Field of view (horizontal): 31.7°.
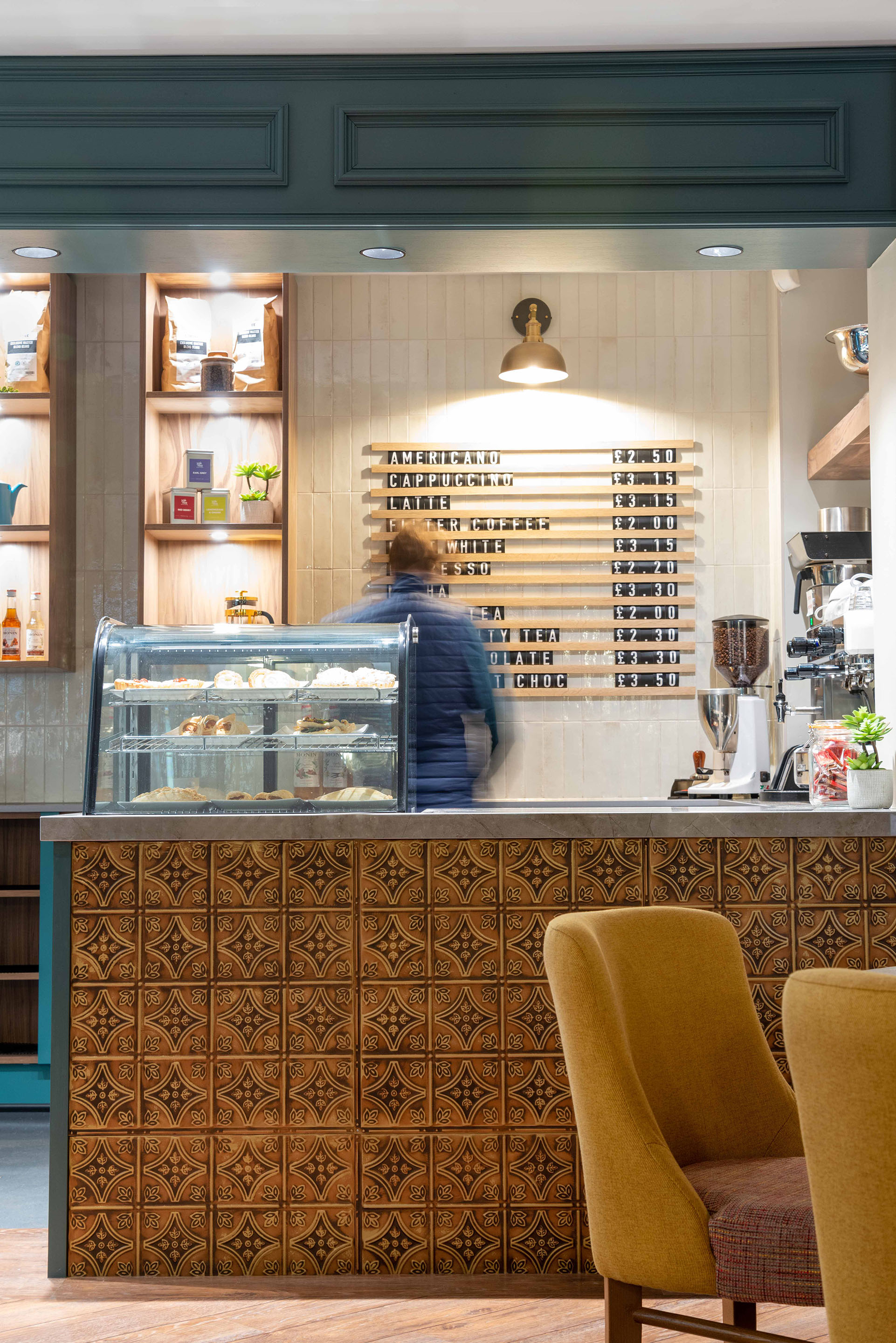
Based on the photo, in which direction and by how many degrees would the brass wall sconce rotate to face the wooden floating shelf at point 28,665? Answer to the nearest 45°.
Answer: approximately 90° to its right

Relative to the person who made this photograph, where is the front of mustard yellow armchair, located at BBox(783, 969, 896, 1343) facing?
facing away from the viewer and to the right of the viewer

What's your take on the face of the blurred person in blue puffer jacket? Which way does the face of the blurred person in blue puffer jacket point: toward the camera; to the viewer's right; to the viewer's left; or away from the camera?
away from the camera

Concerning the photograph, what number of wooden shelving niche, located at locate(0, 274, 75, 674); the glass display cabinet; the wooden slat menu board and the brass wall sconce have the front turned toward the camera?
4

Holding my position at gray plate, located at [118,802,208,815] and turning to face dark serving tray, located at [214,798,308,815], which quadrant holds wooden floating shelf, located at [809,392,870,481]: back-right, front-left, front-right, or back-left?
front-left

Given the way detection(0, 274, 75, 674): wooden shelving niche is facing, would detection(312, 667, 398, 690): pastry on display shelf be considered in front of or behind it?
in front

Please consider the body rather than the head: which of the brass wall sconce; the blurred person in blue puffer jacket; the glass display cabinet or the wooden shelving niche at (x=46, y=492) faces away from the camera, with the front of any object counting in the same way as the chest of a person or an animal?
the blurred person in blue puffer jacket

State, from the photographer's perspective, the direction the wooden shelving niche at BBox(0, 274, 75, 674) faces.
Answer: facing the viewer

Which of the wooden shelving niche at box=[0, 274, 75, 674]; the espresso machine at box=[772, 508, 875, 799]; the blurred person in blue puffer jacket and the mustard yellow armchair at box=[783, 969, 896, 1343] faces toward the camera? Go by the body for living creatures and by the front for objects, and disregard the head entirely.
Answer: the wooden shelving niche

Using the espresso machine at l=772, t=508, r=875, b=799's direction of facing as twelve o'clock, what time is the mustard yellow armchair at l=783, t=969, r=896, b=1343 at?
The mustard yellow armchair is roughly at 9 o'clock from the espresso machine.

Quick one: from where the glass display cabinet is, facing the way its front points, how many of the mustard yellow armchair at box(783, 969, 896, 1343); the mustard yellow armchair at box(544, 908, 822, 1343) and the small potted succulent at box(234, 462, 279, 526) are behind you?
1

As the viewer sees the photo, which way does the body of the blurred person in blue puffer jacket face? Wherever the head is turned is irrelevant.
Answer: away from the camera

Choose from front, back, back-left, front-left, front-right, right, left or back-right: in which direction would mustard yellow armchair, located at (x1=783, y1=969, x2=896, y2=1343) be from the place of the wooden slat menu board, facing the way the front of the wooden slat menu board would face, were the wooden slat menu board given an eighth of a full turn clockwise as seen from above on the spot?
front-left

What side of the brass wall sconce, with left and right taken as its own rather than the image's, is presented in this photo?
front

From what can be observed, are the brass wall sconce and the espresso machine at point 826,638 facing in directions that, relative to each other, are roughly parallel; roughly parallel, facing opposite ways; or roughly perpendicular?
roughly perpendicular

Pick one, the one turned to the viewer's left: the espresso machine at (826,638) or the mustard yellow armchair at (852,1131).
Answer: the espresso machine
